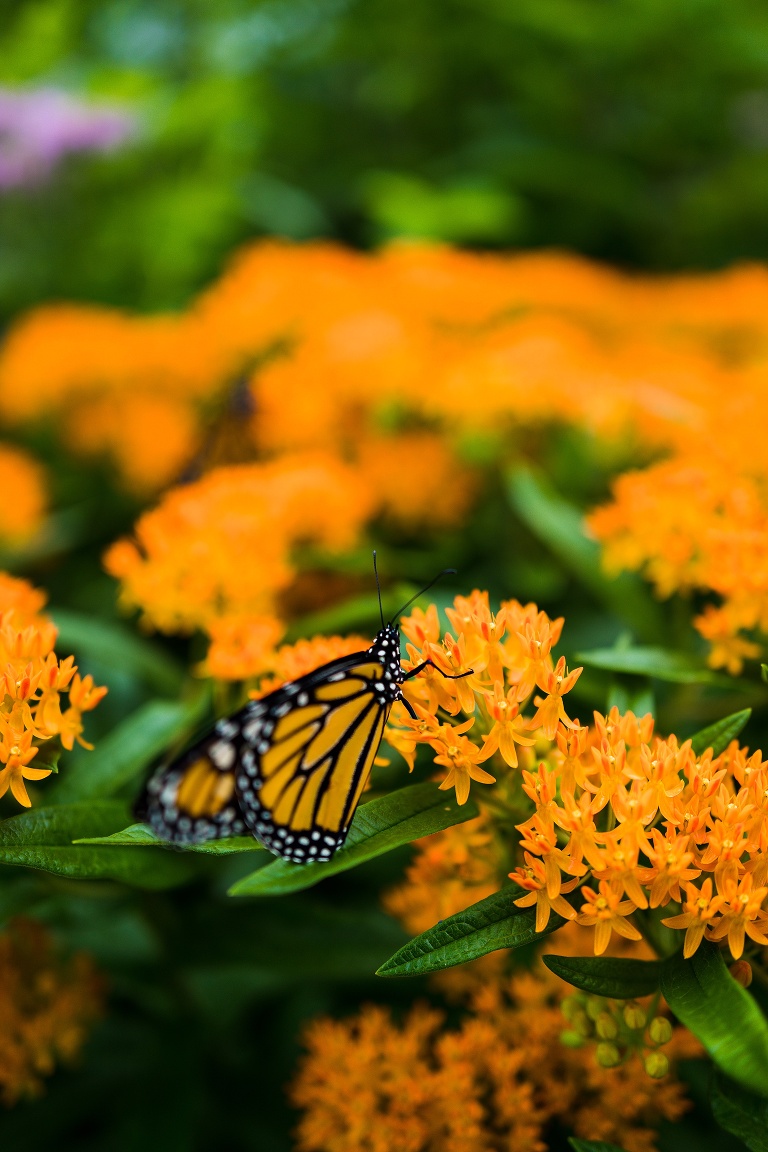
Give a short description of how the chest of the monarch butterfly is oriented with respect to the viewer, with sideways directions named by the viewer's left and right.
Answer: facing to the right of the viewer

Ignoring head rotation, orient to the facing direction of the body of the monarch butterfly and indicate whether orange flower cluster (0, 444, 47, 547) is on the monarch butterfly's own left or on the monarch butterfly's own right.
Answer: on the monarch butterfly's own left

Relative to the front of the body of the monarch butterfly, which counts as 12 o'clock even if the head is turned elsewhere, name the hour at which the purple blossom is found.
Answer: The purple blossom is roughly at 9 o'clock from the monarch butterfly.
